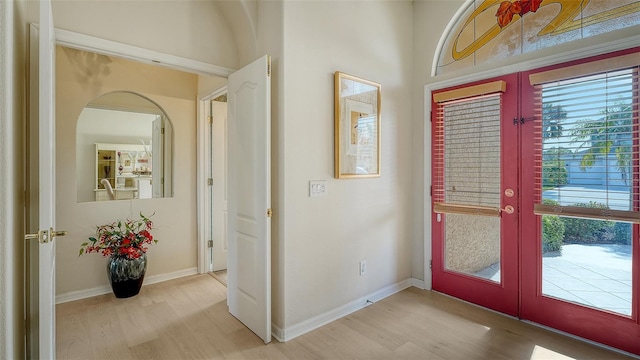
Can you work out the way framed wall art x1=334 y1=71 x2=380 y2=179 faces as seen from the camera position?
facing the viewer and to the right of the viewer

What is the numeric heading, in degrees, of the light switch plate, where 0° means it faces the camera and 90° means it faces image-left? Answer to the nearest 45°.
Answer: approximately 315°

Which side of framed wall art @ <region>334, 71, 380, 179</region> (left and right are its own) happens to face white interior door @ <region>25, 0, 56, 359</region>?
right

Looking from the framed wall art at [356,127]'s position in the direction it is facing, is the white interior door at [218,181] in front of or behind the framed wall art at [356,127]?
behind

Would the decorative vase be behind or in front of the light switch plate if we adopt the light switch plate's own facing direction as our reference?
behind

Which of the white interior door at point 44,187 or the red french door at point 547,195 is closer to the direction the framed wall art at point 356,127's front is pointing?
the red french door

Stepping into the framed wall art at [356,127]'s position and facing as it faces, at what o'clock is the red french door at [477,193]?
The red french door is roughly at 10 o'clock from the framed wall art.

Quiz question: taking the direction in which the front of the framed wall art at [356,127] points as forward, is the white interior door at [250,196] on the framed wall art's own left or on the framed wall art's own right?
on the framed wall art's own right

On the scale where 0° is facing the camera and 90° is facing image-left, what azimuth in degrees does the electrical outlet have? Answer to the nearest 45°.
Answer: approximately 315°
